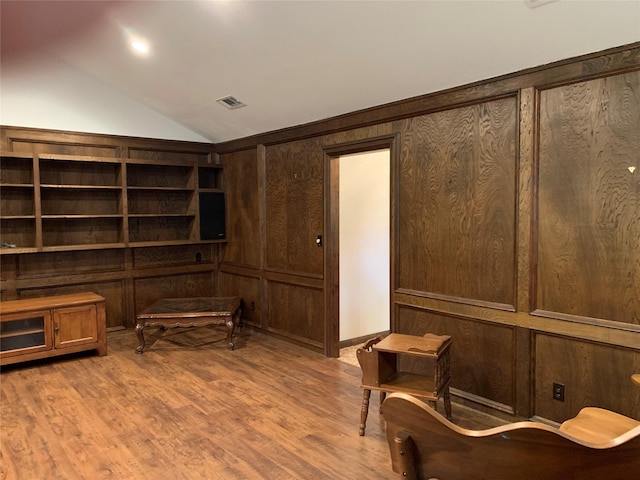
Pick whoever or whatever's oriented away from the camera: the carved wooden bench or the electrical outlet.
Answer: the carved wooden bench

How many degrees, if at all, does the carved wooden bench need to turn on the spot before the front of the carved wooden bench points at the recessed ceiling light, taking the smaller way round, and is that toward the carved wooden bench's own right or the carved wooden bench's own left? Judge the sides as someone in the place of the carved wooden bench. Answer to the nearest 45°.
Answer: approximately 45° to the carved wooden bench's own left

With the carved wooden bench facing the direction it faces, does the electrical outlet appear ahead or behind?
ahead

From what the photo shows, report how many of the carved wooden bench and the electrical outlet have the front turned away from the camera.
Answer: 1

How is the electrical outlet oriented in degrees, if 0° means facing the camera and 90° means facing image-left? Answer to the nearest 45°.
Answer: approximately 45°

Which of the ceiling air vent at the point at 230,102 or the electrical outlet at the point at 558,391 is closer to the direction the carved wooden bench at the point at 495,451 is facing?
the electrical outlet

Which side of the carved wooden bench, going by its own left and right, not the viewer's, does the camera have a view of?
back

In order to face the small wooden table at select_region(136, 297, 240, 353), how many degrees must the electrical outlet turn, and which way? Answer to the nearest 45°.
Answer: approximately 45° to its right

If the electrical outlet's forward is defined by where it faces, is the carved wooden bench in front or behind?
in front
